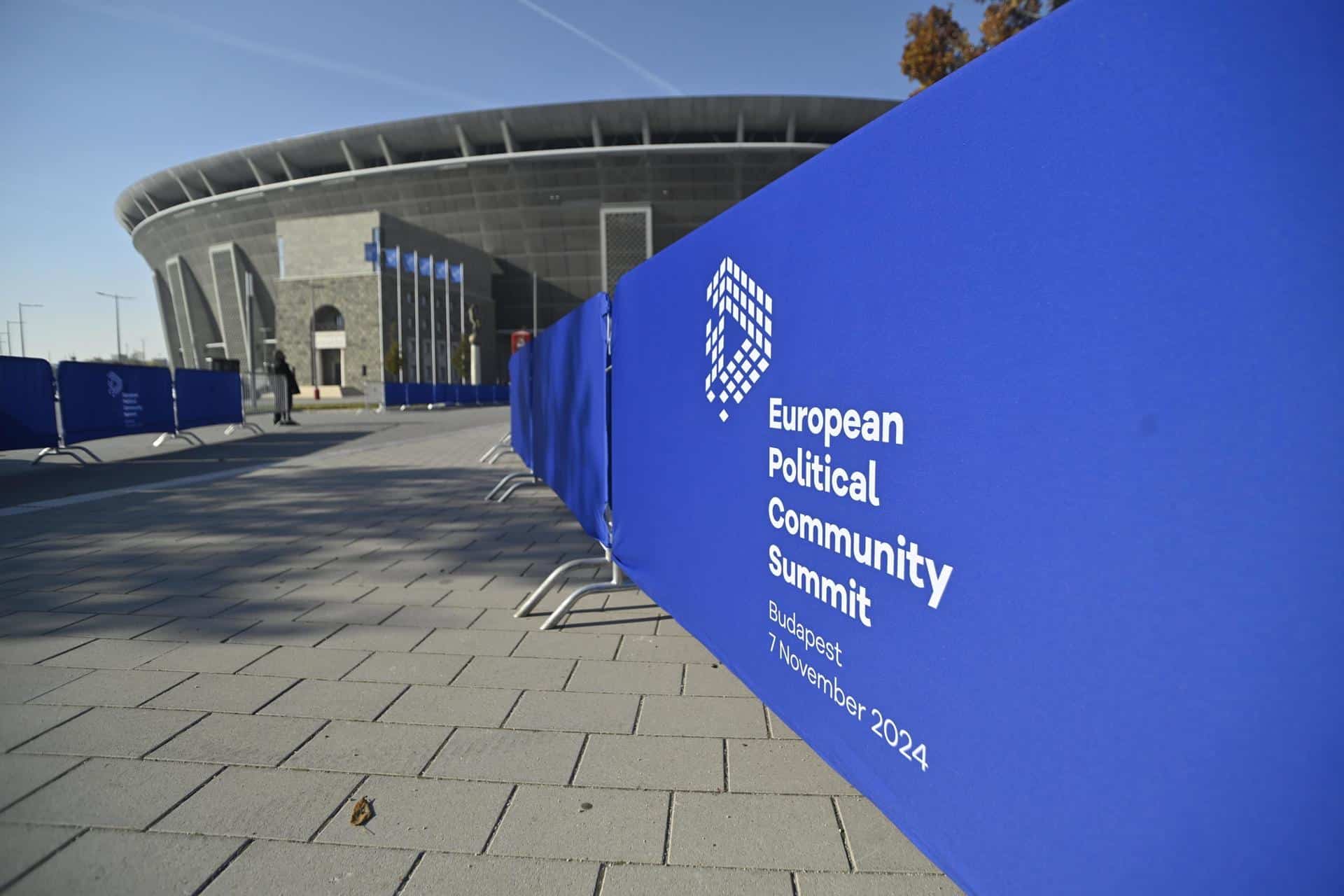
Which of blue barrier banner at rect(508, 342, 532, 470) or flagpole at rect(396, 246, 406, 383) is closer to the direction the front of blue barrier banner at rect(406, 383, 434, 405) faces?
the blue barrier banner

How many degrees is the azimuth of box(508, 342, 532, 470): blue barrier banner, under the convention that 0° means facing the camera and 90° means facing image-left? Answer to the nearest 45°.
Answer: approximately 90°

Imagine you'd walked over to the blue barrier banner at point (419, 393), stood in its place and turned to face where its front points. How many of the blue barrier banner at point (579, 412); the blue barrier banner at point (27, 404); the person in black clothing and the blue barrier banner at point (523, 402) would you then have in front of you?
4

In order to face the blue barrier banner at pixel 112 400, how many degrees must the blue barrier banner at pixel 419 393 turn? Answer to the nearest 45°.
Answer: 0° — it already faces it

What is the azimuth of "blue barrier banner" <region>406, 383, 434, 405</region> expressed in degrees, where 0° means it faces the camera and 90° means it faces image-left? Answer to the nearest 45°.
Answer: approximately 0°

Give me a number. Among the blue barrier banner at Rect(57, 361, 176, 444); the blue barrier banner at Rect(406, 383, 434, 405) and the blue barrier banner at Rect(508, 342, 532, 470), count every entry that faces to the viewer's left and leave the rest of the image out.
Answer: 1

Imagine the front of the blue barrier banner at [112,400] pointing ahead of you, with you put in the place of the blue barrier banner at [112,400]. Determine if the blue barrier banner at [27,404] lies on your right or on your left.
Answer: on your right

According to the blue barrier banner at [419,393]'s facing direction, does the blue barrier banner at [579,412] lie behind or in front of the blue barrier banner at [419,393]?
in front

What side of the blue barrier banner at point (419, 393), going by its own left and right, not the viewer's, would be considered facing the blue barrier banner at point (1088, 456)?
front

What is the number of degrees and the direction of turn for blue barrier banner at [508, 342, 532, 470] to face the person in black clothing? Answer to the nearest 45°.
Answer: approximately 45° to its right

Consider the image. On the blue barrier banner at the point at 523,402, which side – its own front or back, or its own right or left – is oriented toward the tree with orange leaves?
back

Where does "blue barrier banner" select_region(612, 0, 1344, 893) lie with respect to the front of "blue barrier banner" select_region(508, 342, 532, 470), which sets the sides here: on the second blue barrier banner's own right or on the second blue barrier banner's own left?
on the second blue barrier banner's own left

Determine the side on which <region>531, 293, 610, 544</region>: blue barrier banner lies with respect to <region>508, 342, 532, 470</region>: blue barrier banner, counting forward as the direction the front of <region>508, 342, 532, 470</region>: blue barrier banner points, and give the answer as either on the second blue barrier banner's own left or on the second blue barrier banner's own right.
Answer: on the second blue barrier banner's own left
